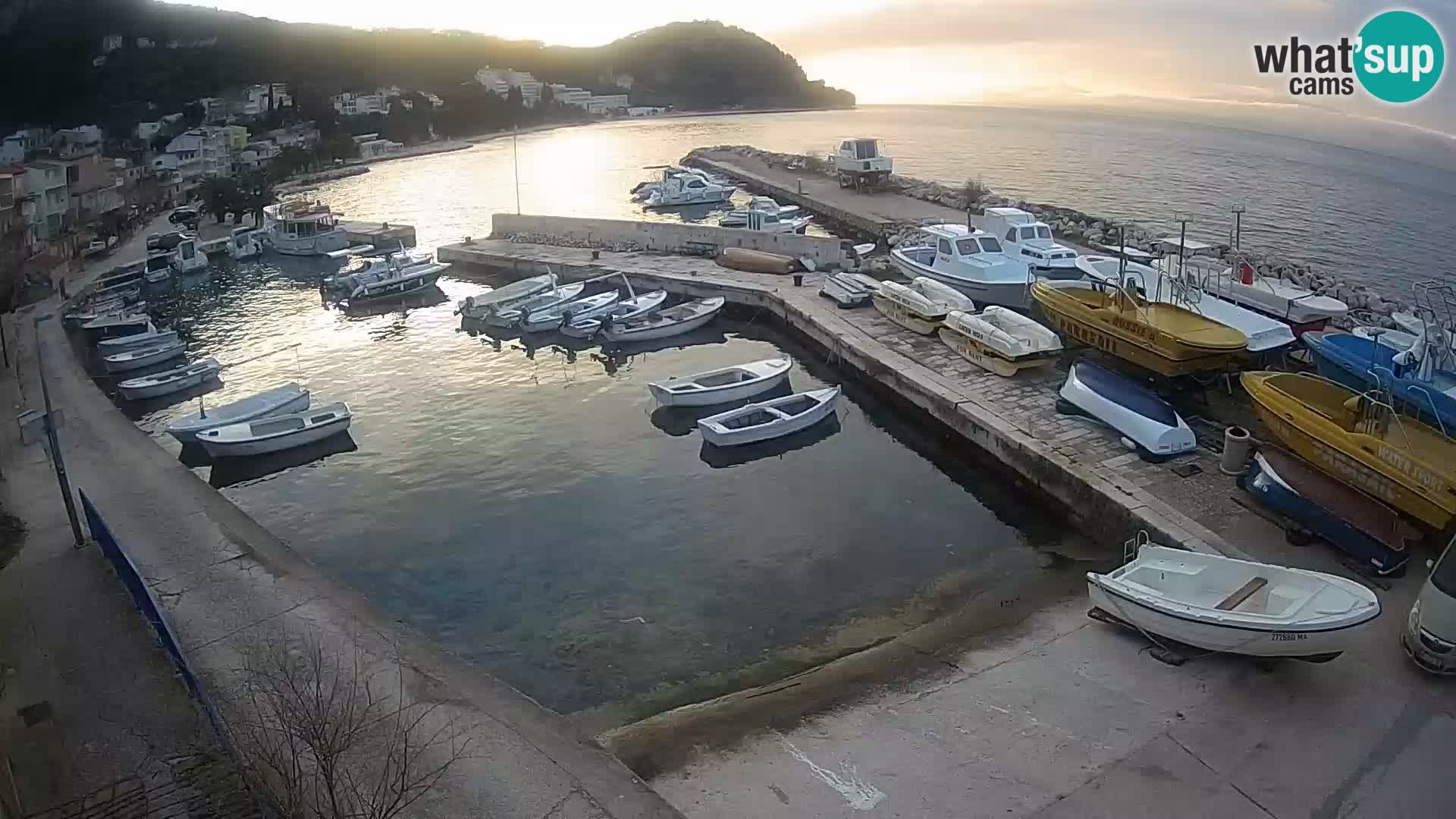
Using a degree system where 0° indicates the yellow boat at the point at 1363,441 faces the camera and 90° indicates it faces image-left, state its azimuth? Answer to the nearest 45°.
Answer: approximately 135°

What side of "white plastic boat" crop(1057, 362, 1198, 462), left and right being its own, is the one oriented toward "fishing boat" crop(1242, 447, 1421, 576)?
back

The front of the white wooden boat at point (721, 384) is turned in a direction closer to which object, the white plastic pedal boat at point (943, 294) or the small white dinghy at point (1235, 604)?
the white plastic pedal boat

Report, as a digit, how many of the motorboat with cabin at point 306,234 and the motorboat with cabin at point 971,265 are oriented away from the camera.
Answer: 0
